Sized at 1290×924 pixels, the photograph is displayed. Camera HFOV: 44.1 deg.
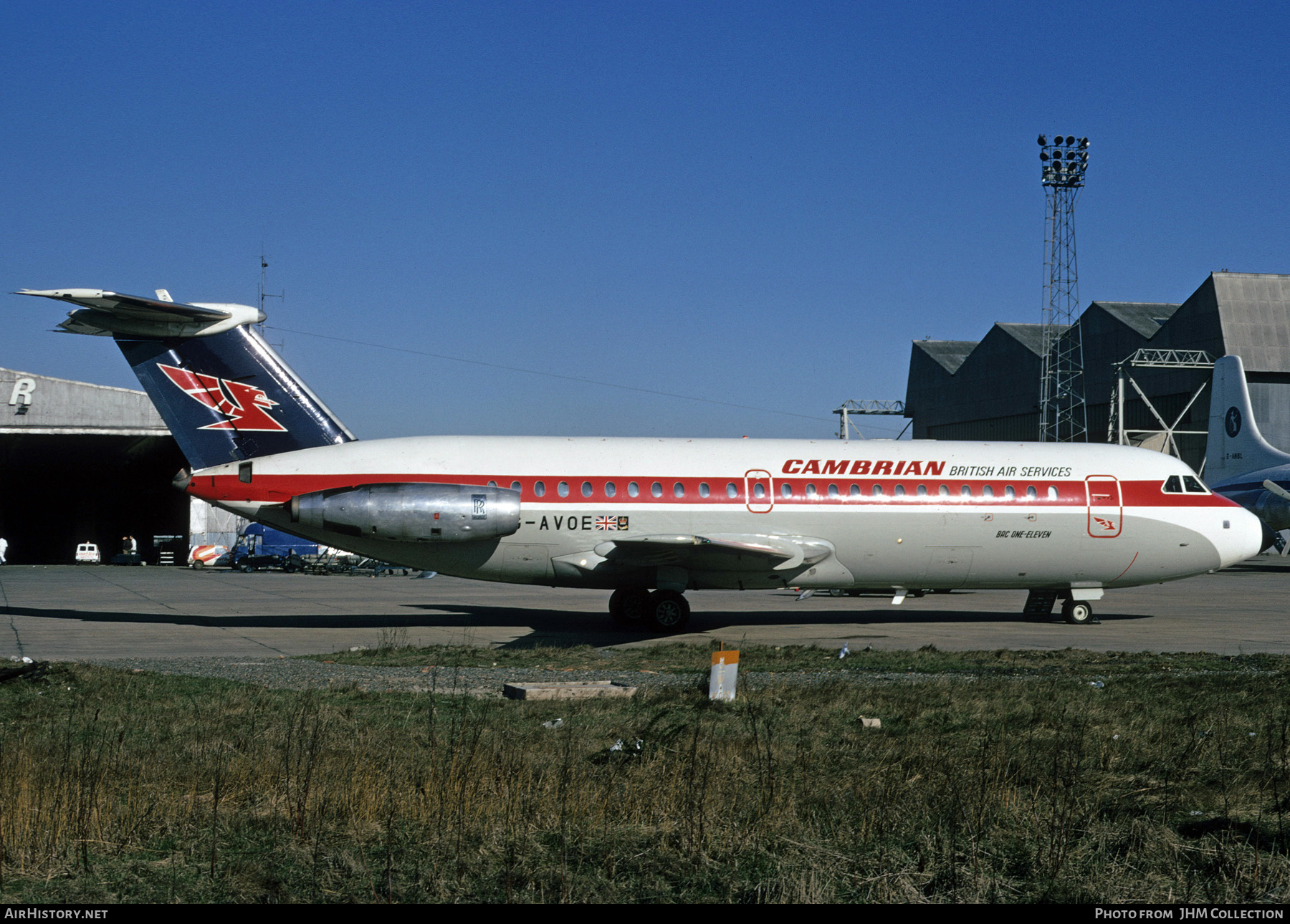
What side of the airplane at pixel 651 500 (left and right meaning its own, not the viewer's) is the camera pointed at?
right

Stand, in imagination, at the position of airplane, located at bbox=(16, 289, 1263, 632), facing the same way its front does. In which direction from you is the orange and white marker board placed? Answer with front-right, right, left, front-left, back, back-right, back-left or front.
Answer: right
